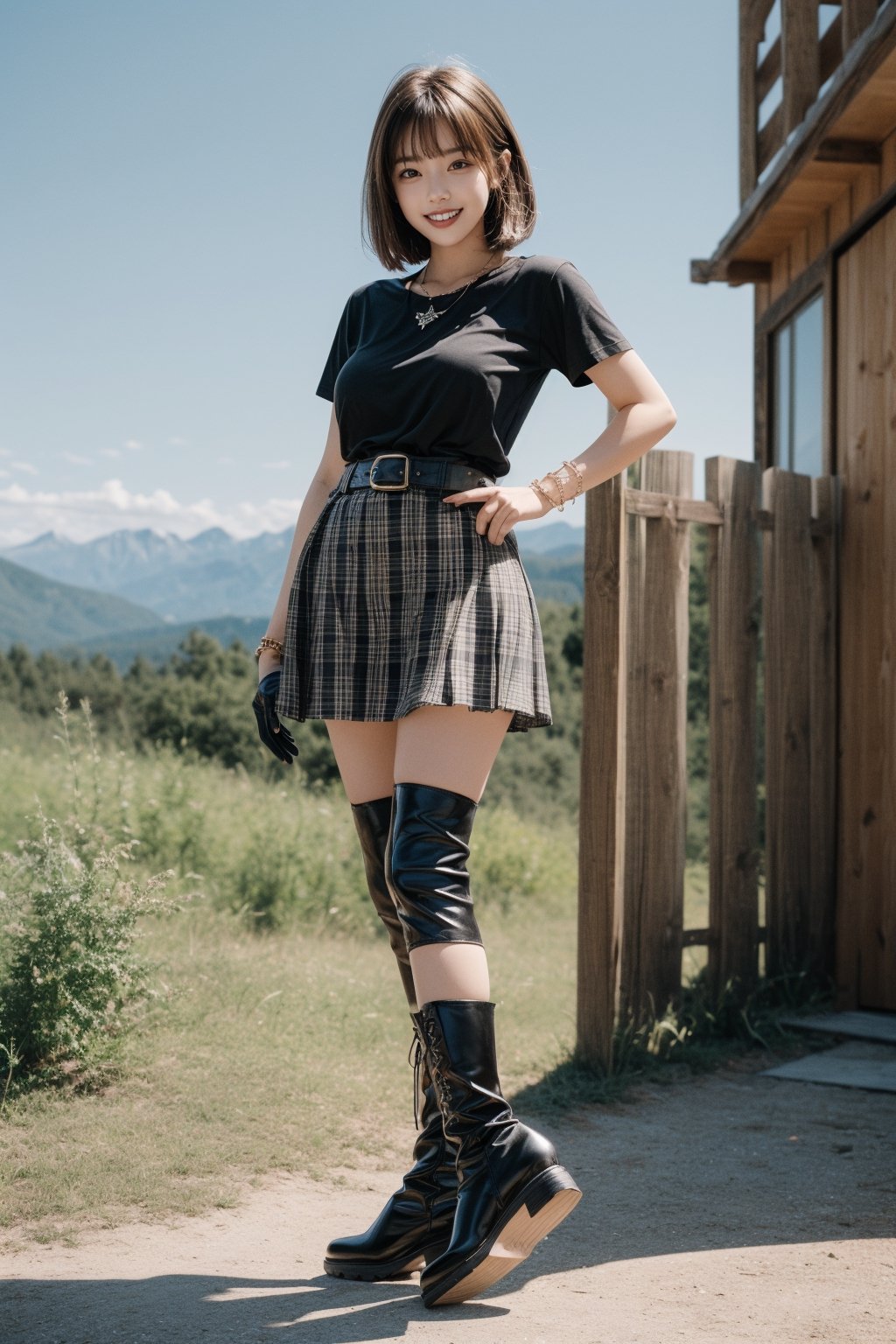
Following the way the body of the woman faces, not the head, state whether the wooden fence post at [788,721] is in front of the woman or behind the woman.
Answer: behind

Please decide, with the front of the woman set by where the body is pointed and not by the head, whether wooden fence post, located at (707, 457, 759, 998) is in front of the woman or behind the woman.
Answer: behind

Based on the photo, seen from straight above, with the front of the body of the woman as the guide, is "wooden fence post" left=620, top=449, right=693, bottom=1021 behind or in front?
behind

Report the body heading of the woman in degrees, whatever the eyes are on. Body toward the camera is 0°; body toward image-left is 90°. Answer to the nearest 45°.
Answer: approximately 45°

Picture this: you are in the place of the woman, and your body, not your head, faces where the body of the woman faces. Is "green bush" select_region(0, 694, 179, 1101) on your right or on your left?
on your right

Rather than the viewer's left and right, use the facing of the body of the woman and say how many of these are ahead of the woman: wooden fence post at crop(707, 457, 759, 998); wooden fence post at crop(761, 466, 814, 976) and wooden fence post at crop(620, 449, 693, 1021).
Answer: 0

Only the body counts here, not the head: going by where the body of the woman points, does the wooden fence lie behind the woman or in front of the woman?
behind
